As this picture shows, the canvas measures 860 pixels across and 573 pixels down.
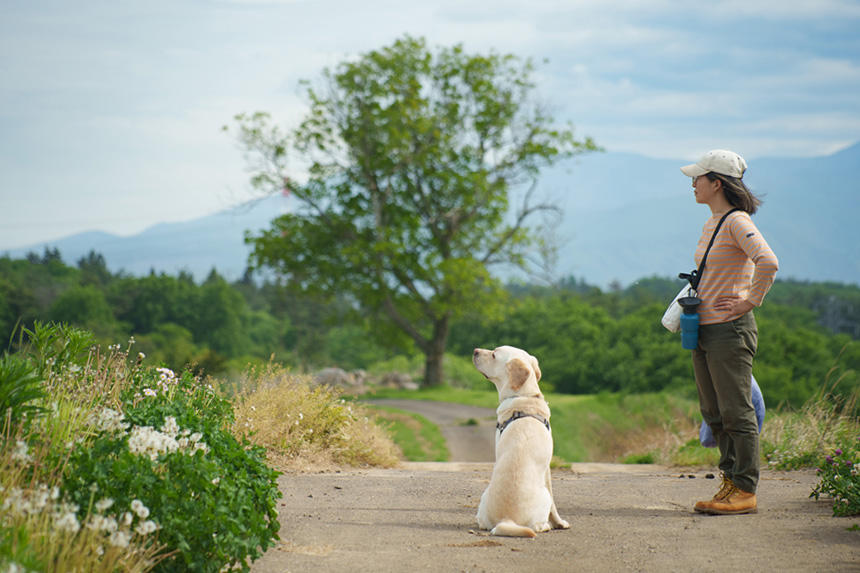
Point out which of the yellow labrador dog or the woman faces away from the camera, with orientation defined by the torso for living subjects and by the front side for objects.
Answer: the yellow labrador dog

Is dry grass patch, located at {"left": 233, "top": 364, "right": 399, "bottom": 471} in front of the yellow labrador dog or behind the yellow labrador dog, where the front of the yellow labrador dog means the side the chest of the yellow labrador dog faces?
in front

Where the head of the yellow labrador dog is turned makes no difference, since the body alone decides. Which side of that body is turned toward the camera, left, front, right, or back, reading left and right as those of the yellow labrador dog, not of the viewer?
back

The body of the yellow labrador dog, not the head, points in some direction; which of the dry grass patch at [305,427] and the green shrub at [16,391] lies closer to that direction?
the dry grass patch

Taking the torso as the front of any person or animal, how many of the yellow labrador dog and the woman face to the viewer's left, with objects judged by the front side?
1

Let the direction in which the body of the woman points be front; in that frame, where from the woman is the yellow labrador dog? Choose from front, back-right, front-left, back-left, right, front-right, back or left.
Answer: front-left

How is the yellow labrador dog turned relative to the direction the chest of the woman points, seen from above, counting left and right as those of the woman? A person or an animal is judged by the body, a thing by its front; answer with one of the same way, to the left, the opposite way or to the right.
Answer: to the right

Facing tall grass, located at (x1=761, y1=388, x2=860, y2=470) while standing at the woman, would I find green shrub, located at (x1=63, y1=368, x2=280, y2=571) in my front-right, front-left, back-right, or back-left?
back-left

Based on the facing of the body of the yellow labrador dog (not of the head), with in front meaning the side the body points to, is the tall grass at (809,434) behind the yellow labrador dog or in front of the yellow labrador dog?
in front

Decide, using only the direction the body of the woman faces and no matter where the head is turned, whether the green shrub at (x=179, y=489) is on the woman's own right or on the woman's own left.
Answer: on the woman's own left

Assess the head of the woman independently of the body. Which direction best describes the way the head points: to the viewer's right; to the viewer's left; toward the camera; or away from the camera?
to the viewer's left

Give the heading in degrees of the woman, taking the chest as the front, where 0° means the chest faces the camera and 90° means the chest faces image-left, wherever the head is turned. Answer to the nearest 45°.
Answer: approximately 90°
